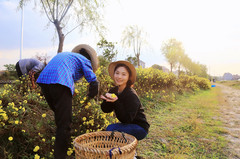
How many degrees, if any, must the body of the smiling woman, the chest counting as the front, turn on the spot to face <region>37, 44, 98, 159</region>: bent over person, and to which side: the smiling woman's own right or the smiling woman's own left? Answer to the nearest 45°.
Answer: approximately 45° to the smiling woman's own right

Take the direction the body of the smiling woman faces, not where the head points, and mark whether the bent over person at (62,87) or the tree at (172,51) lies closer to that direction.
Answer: the bent over person

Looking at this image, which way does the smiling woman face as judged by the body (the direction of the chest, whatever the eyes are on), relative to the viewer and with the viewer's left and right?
facing the viewer and to the left of the viewer

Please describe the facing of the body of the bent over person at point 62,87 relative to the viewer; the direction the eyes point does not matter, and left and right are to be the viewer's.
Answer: facing away from the viewer and to the right of the viewer

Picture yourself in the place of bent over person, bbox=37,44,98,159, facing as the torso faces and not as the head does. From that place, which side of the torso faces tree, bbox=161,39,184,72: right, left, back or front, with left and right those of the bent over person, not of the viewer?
front

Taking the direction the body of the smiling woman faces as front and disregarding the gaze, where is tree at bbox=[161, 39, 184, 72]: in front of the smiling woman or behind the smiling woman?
behind

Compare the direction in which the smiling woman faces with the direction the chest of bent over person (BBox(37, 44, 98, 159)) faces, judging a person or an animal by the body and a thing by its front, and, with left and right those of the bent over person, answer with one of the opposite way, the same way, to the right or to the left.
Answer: the opposite way
